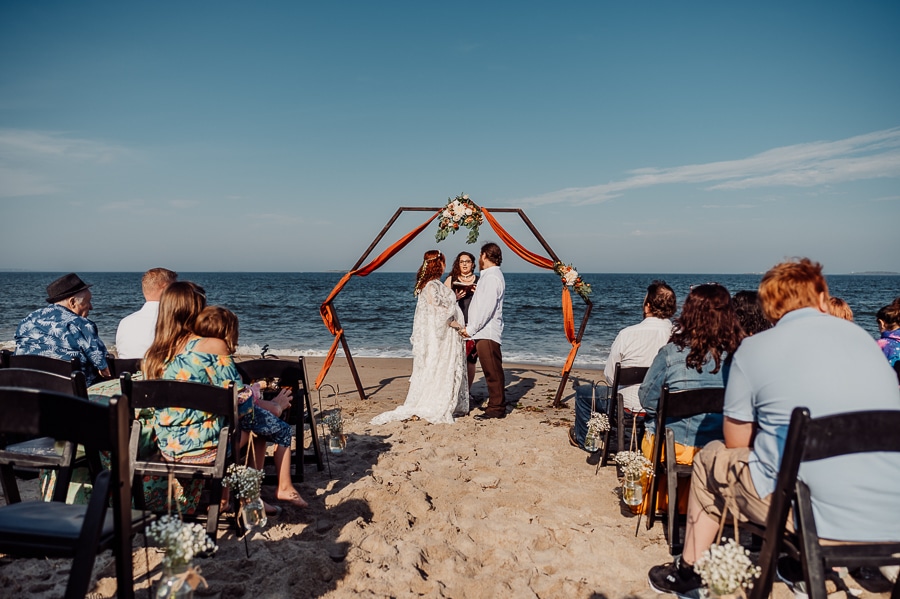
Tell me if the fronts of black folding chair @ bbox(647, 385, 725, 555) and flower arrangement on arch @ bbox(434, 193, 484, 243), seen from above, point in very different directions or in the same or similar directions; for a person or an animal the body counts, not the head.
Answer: very different directions

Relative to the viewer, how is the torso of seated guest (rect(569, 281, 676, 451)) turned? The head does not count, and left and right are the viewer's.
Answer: facing away from the viewer and to the left of the viewer

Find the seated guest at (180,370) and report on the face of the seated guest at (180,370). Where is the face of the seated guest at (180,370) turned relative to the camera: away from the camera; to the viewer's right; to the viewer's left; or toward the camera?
away from the camera

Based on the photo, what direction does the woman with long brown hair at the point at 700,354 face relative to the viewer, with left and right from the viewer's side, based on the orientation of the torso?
facing away from the viewer and to the left of the viewer

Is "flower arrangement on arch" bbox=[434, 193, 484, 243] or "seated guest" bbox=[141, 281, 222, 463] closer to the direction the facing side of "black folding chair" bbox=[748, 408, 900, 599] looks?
the flower arrangement on arch

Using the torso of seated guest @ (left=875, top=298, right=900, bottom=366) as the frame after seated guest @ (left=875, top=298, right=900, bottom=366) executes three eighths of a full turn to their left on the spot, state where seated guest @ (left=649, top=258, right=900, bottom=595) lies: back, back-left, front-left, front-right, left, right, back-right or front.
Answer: front

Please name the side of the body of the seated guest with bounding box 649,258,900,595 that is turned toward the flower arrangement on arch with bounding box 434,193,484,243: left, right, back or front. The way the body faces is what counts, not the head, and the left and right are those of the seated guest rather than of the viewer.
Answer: front

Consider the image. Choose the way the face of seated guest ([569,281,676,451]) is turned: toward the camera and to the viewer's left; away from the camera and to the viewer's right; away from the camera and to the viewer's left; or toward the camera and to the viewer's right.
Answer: away from the camera and to the viewer's left

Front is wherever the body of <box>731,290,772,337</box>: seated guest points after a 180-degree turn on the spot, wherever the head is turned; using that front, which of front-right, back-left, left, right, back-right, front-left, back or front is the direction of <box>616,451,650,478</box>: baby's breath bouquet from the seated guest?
right

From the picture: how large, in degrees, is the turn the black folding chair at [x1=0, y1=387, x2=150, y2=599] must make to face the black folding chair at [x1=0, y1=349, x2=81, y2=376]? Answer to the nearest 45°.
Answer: approximately 45° to its left

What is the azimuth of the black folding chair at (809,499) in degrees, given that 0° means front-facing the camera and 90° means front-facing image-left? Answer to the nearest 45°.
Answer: approximately 135°

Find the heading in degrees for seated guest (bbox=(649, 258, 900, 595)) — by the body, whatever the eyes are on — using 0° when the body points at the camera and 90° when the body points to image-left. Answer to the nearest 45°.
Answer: approximately 135°

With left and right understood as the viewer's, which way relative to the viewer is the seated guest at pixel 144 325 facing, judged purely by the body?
facing away from the viewer and to the right of the viewer

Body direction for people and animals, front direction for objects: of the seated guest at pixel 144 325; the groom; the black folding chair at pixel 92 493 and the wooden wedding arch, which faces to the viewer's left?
the groom

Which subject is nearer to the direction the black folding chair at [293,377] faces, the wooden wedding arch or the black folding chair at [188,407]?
the wooden wedding arch

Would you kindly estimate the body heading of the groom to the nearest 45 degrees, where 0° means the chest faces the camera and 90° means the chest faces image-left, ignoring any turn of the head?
approximately 90°

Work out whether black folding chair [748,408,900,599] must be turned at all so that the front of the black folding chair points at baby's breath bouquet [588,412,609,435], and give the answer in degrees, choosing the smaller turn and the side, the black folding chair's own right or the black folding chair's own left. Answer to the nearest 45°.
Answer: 0° — it already faces it

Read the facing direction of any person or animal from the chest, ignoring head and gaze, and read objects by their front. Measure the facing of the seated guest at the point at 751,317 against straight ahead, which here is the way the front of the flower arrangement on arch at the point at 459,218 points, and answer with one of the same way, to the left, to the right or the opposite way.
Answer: the opposite way

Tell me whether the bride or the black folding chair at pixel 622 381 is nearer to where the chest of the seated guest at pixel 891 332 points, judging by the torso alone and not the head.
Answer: the bride
